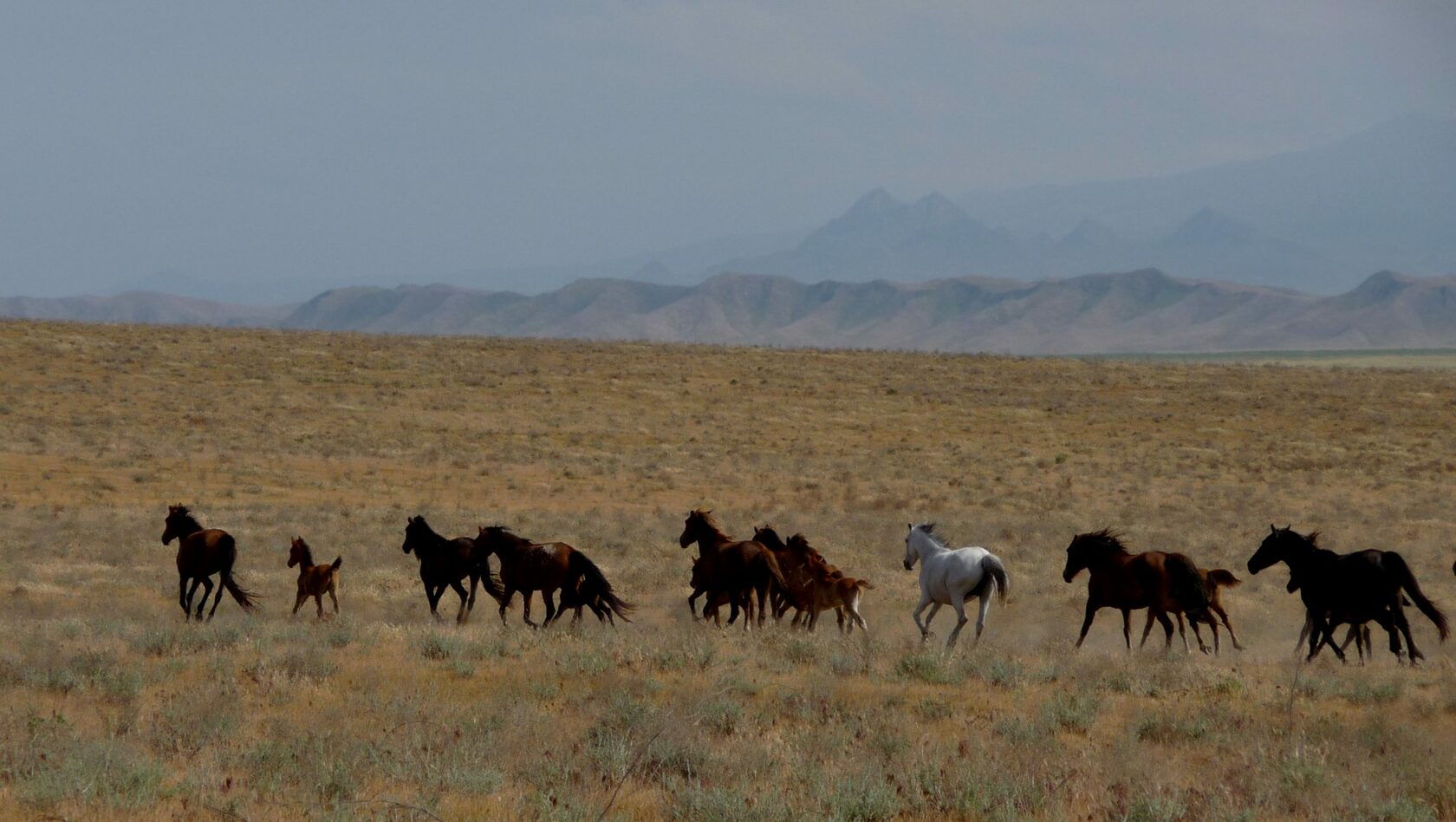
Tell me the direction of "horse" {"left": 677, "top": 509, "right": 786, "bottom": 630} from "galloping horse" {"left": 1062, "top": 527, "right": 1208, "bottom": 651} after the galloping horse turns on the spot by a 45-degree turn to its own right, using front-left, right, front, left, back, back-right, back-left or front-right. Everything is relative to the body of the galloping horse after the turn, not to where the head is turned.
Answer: front-left

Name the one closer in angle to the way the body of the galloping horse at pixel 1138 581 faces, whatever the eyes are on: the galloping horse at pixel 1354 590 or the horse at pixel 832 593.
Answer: the horse

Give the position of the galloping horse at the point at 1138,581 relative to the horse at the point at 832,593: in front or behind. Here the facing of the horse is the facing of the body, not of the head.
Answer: behind

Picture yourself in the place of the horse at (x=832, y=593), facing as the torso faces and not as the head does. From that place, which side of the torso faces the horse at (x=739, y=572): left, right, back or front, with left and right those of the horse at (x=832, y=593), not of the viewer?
front

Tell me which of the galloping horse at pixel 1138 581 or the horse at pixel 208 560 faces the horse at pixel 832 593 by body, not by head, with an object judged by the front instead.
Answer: the galloping horse

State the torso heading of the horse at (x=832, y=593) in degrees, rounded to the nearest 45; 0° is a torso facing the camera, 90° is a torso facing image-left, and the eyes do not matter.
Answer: approximately 90°

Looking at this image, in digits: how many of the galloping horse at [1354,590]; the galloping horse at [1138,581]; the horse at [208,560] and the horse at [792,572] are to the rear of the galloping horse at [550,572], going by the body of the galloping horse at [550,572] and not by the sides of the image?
3

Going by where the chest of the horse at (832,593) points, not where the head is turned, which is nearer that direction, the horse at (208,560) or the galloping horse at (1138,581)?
the horse

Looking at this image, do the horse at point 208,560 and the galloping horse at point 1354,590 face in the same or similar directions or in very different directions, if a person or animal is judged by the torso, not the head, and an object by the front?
same or similar directions

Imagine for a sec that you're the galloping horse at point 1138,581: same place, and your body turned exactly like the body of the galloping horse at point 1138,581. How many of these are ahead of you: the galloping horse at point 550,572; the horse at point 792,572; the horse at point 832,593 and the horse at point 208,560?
4

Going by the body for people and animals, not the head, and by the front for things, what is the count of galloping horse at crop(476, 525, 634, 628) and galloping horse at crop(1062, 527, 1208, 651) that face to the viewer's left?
2

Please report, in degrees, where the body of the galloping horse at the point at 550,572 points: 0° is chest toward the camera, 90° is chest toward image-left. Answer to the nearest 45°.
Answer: approximately 90°

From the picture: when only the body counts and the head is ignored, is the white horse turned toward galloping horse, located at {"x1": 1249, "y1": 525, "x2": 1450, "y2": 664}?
no

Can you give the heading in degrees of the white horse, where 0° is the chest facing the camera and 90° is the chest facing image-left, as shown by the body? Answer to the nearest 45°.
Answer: approximately 135°

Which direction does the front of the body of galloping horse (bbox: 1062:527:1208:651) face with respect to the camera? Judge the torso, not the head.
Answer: to the viewer's left

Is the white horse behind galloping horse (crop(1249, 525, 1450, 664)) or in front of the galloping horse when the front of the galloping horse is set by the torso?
in front
